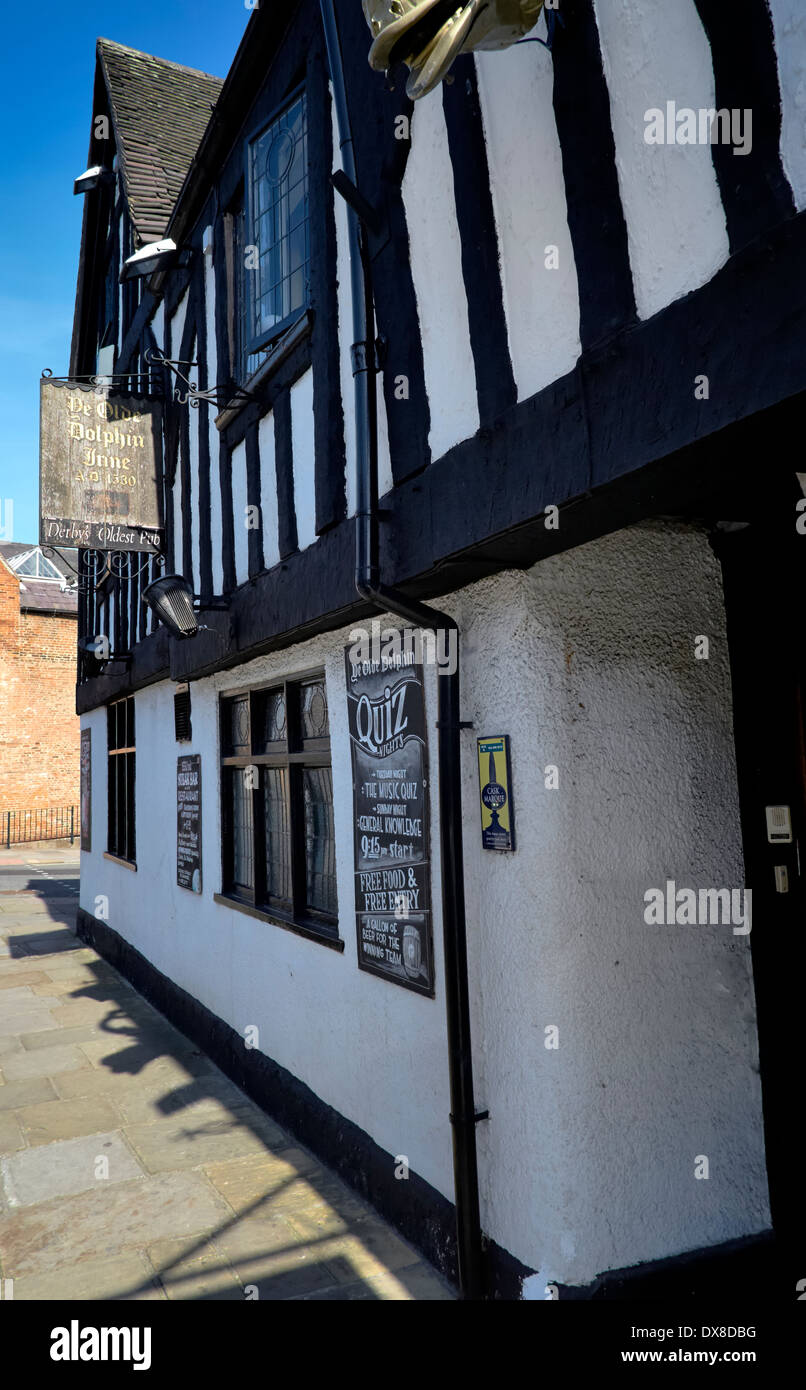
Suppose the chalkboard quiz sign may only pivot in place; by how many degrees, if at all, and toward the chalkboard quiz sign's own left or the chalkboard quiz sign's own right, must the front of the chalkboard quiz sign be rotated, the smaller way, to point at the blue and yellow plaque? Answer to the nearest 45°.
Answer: approximately 90° to the chalkboard quiz sign's own left

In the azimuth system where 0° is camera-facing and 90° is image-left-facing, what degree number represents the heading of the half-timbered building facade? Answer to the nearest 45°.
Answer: approximately 45°

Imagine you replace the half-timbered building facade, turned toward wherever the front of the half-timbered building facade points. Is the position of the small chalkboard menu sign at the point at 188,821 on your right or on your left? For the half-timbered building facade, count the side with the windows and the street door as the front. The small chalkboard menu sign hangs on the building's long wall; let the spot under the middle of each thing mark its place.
on your right

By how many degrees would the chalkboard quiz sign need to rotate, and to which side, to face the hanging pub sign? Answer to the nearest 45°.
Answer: approximately 90° to its right

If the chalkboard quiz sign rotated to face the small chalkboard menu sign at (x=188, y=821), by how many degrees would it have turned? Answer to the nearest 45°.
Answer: approximately 90° to its right

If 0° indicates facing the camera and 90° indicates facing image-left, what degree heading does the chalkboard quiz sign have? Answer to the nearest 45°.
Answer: approximately 45°
